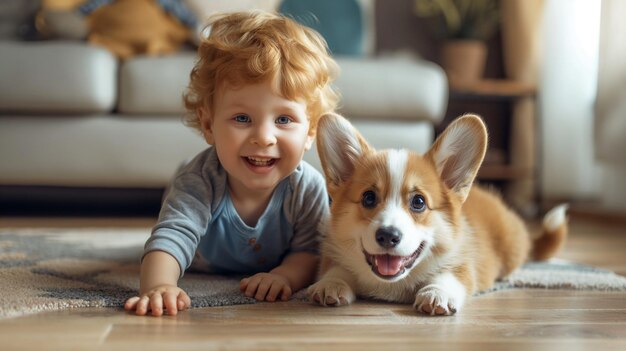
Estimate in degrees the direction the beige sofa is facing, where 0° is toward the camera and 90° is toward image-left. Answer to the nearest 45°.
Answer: approximately 0°

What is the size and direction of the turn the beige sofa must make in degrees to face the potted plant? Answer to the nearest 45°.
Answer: approximately 135° to its left

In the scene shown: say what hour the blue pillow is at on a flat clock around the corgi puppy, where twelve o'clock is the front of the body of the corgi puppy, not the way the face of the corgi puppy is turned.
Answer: The blue pillow is roughly at 4 o'clock from the corgi puppy.

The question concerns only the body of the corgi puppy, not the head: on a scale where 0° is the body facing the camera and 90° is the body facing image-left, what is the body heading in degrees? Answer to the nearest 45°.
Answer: approximately 45°

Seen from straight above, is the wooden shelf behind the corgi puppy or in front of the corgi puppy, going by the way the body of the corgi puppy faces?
behind

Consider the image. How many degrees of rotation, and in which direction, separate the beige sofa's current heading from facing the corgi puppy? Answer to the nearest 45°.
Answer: approximately 45° to its left

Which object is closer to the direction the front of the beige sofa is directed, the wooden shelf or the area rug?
the area rug

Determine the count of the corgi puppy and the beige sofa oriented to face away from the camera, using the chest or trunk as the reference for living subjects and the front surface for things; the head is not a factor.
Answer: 0
